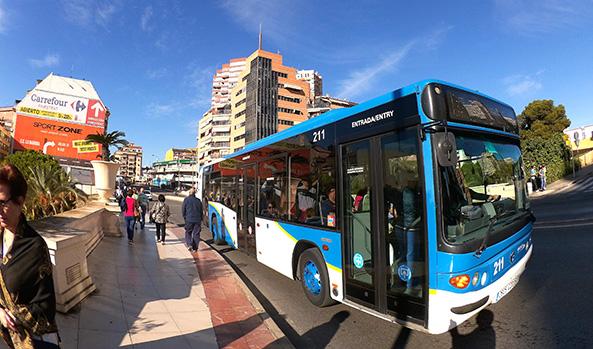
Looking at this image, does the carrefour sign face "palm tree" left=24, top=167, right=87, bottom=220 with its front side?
yes

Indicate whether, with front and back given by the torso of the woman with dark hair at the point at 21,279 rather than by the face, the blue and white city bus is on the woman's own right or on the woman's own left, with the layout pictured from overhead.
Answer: on the woman's own left

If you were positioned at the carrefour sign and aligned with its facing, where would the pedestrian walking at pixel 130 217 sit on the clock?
The pedestrian walking is roughly at 12 o'clock from the carrefour sign.

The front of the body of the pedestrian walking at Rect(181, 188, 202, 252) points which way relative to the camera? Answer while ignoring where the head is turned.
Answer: away from the camera

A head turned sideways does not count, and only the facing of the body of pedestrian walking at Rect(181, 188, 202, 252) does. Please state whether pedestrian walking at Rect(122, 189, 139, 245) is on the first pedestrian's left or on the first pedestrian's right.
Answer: on the first pedestrian's left

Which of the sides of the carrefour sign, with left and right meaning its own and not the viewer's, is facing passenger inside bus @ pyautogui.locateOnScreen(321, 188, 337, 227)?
front

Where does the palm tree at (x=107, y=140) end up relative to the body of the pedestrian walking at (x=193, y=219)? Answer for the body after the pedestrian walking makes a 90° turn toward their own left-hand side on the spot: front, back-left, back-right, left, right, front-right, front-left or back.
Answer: front-right
